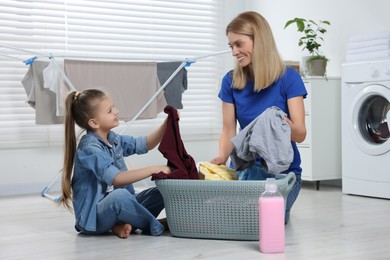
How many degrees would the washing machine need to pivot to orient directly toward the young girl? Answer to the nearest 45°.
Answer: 0° — it already faces them

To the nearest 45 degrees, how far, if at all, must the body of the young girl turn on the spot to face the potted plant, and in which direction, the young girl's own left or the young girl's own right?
approximately 45° to the young girl's own left

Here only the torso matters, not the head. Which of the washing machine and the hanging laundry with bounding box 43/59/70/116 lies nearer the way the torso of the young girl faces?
the washing machine

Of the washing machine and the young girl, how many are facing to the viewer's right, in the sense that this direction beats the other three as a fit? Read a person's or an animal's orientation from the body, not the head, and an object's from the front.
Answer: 1

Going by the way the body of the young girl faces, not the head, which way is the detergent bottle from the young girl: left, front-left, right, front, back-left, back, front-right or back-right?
front-right

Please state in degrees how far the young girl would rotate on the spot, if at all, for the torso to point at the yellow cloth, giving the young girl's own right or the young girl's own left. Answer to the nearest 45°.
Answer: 0° — they already face it

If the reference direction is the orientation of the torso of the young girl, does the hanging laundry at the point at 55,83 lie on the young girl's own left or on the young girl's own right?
on the young girl's own left

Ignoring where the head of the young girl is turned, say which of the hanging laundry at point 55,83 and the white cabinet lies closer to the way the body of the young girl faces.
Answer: the white cabinet

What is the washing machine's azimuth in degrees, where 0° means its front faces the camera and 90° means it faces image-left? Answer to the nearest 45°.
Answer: approximately 45°

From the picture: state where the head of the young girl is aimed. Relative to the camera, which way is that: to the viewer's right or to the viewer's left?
to the viewer's right

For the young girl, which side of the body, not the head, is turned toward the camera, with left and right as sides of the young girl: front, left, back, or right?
right

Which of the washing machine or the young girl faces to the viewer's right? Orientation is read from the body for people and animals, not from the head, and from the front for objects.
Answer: the young girl

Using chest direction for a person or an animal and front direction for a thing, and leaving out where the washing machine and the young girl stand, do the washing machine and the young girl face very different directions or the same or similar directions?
very different directions
